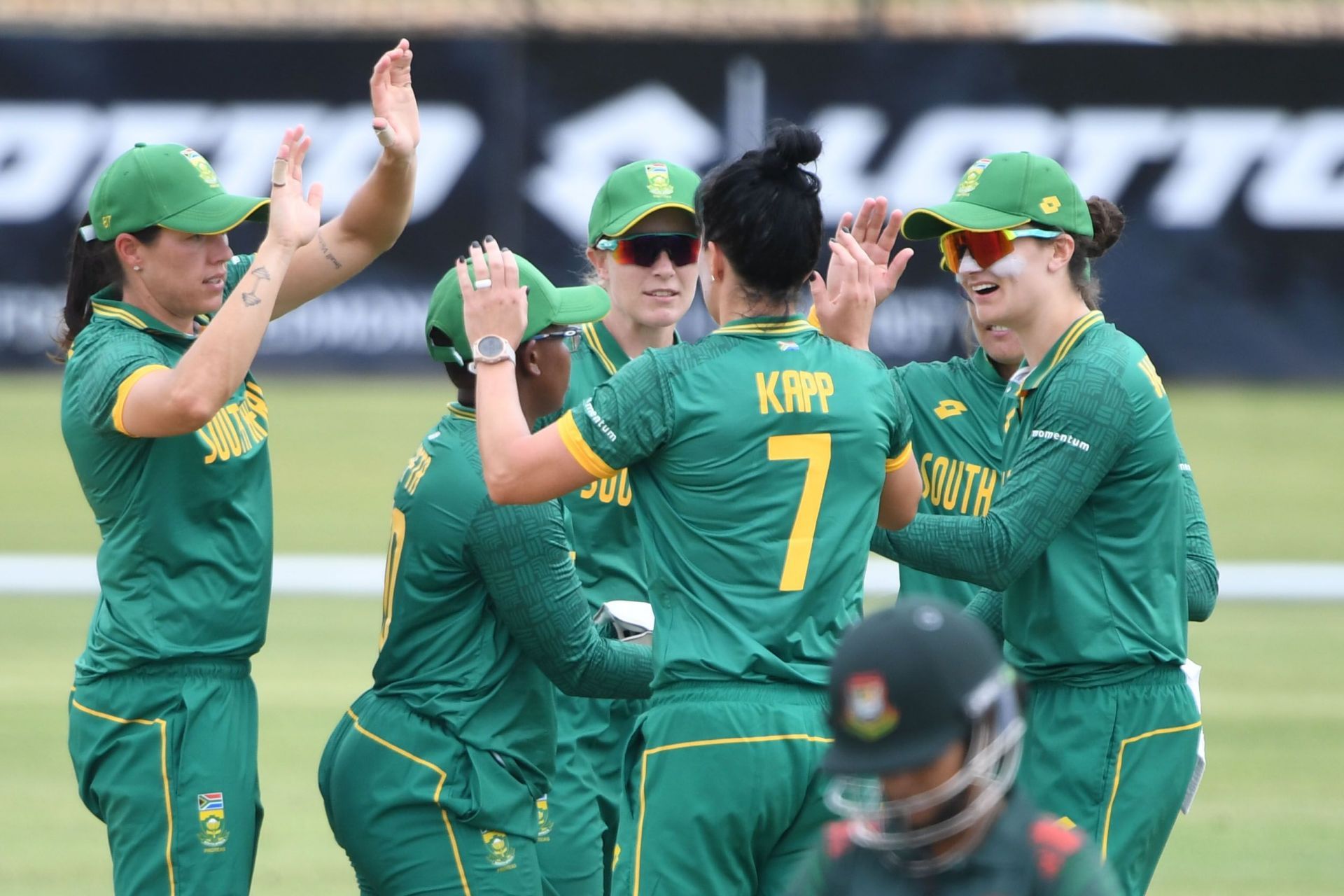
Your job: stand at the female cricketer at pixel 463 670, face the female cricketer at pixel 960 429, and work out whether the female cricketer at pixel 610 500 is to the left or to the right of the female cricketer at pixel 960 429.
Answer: left

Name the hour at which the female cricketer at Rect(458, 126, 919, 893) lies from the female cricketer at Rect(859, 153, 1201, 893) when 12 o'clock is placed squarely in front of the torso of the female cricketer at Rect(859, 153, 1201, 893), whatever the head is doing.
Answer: the female cricketer at Rect(458, 126, 919, 893) is roughly at 11 o'clock from the female cricketer at Rect(859, 153, 1201, 893).

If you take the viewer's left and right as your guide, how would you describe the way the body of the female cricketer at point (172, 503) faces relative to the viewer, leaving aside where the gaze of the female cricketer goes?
facing the viewer and to the right of the viewer

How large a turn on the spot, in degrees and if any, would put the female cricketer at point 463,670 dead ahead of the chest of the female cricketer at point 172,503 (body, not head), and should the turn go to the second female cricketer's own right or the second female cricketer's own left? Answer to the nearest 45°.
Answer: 0° — they already face them

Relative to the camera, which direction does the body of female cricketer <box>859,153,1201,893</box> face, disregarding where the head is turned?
to the viewer's left

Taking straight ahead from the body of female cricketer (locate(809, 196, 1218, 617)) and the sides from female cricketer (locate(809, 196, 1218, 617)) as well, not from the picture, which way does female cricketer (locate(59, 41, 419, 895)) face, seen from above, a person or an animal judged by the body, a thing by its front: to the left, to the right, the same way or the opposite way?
to the left

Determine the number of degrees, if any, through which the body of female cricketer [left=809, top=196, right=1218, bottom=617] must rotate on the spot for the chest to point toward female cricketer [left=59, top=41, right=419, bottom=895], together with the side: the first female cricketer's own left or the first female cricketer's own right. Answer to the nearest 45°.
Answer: approximately 45° to the first female cricketer's own right

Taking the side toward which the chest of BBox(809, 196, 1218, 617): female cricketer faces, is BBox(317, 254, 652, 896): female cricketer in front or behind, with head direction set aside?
in front
